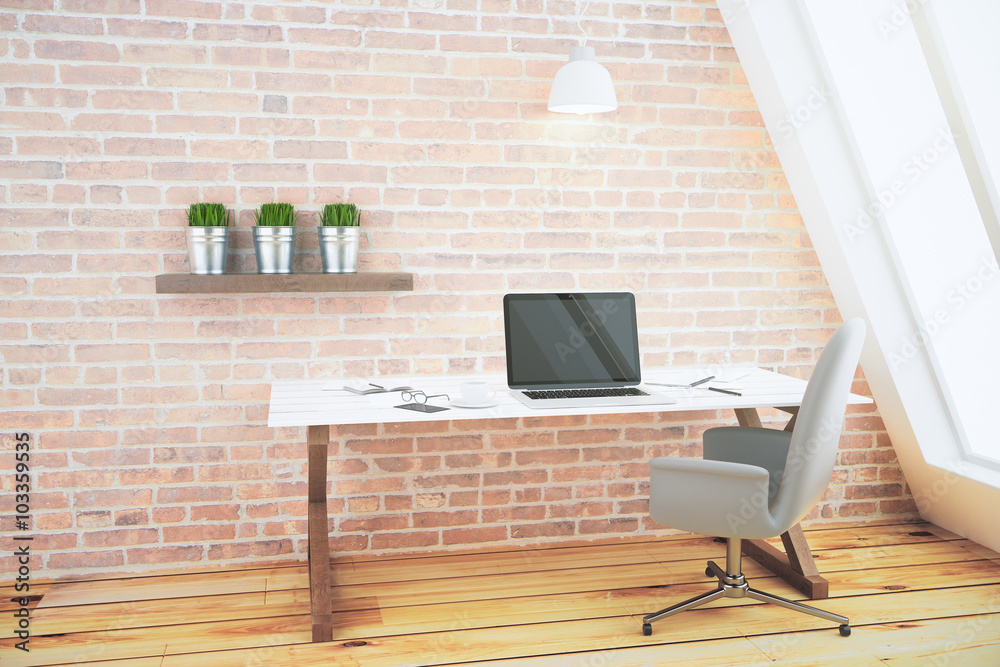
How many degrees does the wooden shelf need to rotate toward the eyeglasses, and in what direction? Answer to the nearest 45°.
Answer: approximately 45° to its left

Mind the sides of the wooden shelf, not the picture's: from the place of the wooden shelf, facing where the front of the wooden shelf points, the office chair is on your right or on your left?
on your left

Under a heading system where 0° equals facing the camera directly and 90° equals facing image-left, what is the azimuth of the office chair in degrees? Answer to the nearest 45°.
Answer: approximately 135°

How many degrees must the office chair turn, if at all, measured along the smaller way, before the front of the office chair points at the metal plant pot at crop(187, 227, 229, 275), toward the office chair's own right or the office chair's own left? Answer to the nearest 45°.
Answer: approximately 45° to the office chair's own left

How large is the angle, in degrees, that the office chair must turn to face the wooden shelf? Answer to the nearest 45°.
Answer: approximately 45° to its left

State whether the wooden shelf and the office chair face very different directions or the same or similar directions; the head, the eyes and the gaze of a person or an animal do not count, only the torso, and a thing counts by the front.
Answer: very different directions

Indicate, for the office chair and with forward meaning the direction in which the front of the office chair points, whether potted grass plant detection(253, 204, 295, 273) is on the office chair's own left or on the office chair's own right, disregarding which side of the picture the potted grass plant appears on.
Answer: on the office chair's own left

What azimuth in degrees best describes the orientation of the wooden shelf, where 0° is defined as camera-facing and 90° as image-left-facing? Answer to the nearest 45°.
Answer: approximately 0°

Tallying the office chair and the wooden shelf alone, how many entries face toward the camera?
1

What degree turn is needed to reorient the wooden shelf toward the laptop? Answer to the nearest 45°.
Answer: approximately 90° to its left
